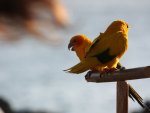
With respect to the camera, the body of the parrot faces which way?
to the viewer's left

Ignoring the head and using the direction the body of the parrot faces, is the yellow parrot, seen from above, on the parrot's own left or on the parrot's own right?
on the parrot's own left
